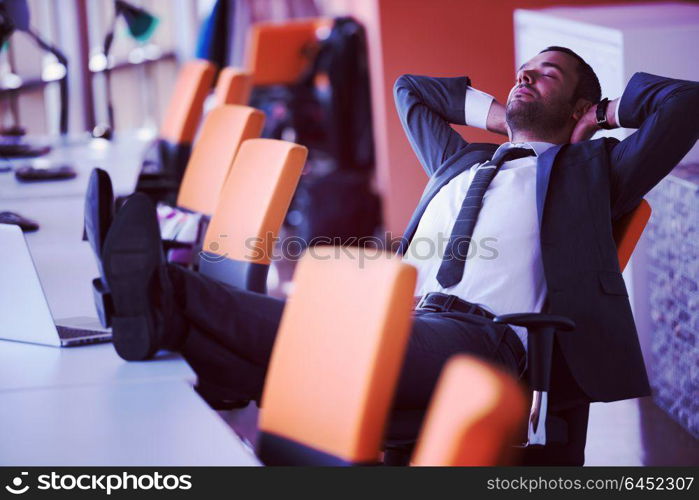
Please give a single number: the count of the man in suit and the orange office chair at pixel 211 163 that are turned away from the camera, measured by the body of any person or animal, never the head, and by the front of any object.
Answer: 0

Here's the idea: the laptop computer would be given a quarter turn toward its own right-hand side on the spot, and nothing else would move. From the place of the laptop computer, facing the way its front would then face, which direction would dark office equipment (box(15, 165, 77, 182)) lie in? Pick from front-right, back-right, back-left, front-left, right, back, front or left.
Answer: back-left

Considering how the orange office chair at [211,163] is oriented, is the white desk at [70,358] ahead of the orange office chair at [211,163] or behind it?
ahead

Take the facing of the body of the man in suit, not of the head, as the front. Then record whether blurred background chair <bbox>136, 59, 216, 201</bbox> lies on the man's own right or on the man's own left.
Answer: on the man's own right

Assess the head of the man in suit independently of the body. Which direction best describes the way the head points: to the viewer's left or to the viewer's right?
to the viewer's left

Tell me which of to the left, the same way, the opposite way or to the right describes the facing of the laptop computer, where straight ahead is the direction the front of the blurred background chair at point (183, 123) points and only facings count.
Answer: the opposite way

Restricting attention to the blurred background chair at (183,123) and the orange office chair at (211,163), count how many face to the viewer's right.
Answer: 0

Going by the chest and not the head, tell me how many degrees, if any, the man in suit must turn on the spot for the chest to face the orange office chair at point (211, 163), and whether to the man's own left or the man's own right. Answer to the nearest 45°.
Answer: approximately 90° to the man's own right

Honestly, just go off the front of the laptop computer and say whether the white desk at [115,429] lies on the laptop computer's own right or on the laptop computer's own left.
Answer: on the laptop computer's own right

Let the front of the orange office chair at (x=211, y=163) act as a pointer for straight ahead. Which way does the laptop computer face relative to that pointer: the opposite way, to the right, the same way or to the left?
the opposite way

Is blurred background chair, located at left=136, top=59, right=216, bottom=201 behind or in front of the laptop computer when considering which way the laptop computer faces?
in front
